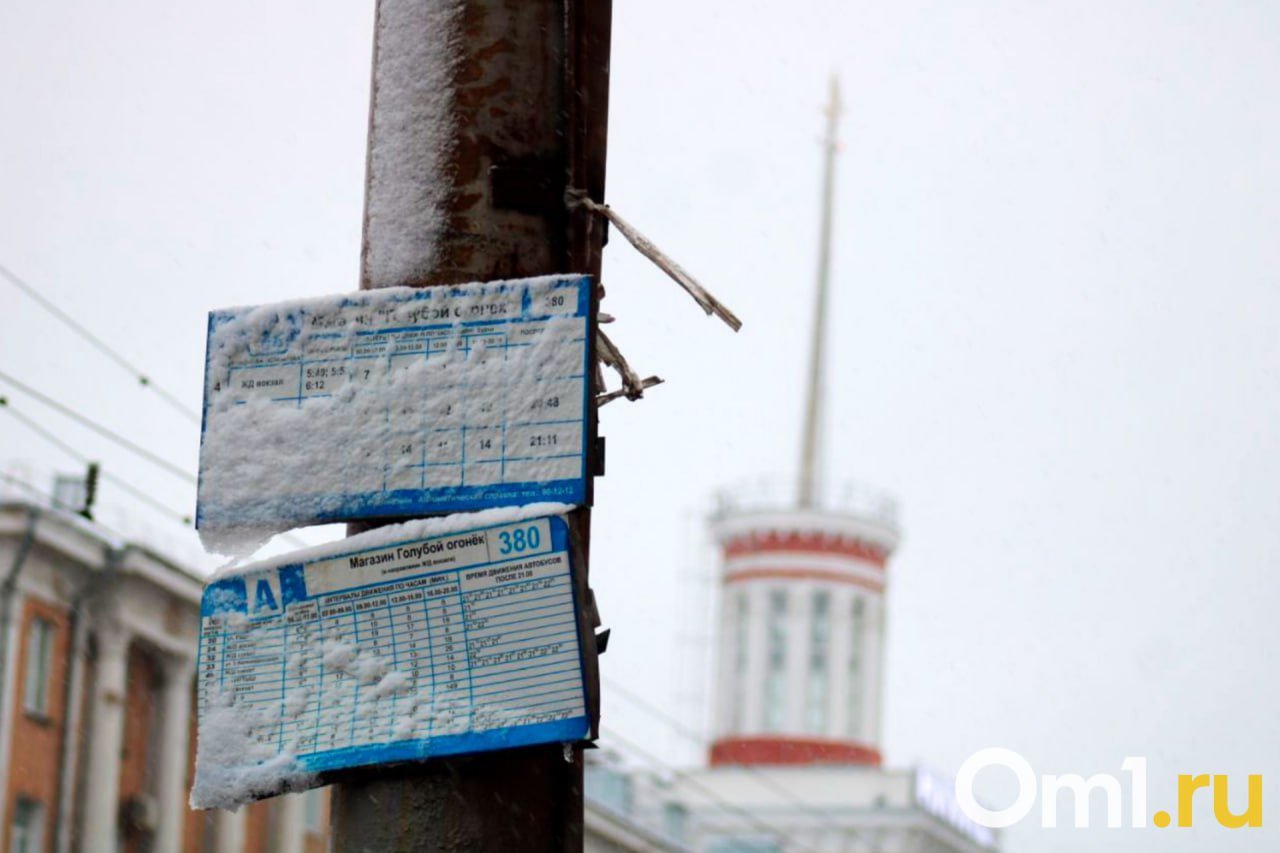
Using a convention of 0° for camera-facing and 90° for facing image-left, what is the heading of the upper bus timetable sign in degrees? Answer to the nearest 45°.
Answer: approximately 0°

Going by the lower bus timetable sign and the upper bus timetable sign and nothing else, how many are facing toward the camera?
2
